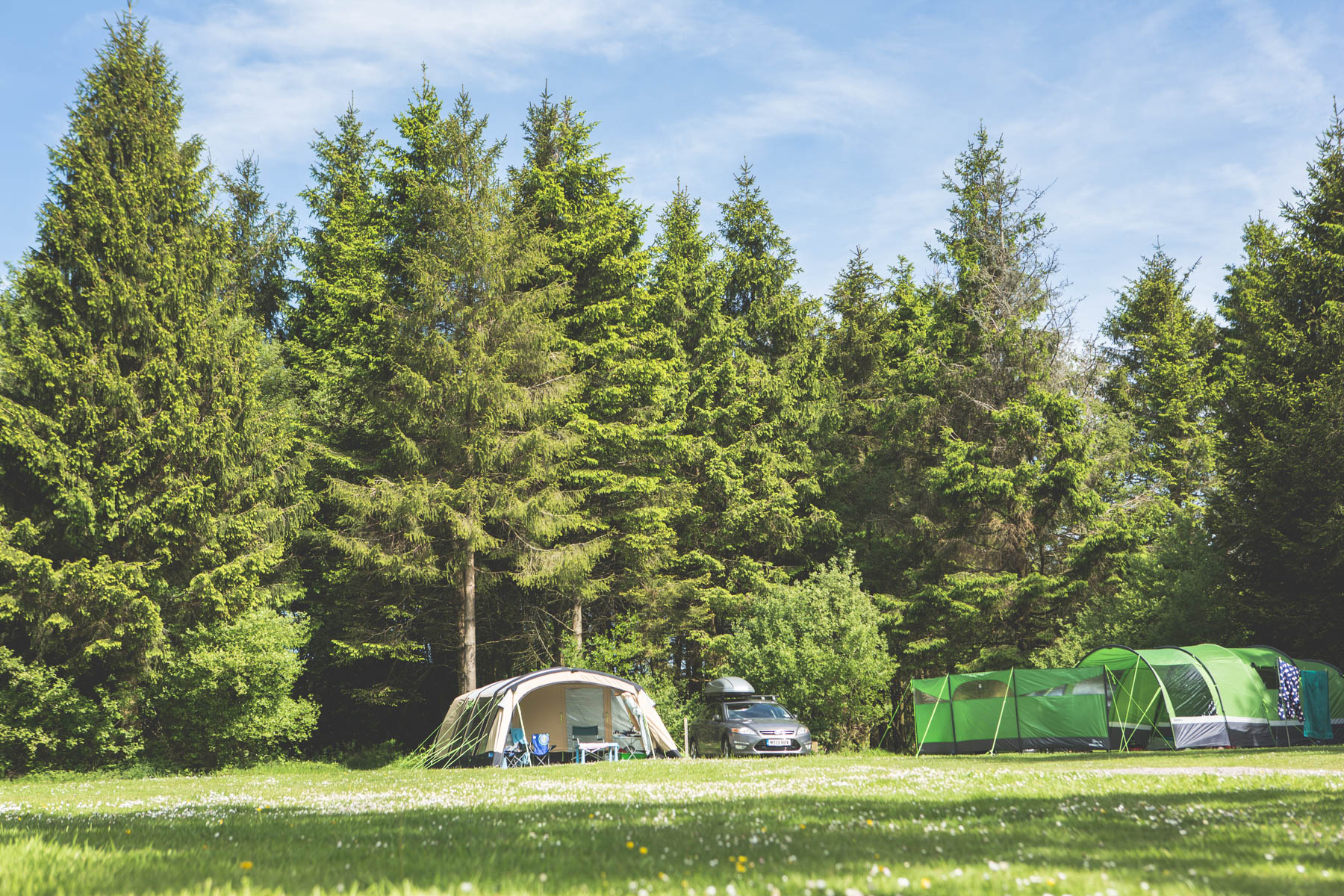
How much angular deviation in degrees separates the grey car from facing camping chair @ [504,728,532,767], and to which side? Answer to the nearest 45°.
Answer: approximately 90° to its right

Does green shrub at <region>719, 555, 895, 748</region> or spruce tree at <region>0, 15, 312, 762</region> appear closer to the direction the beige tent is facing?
the green shrub

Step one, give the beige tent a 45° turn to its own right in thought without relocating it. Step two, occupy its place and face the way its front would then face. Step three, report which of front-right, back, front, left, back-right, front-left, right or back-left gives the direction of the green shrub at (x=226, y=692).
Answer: right

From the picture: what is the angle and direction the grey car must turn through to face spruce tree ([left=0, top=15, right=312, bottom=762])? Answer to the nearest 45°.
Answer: approximately 135° to its right

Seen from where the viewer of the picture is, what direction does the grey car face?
facing the viewer and to the right of the viewer
